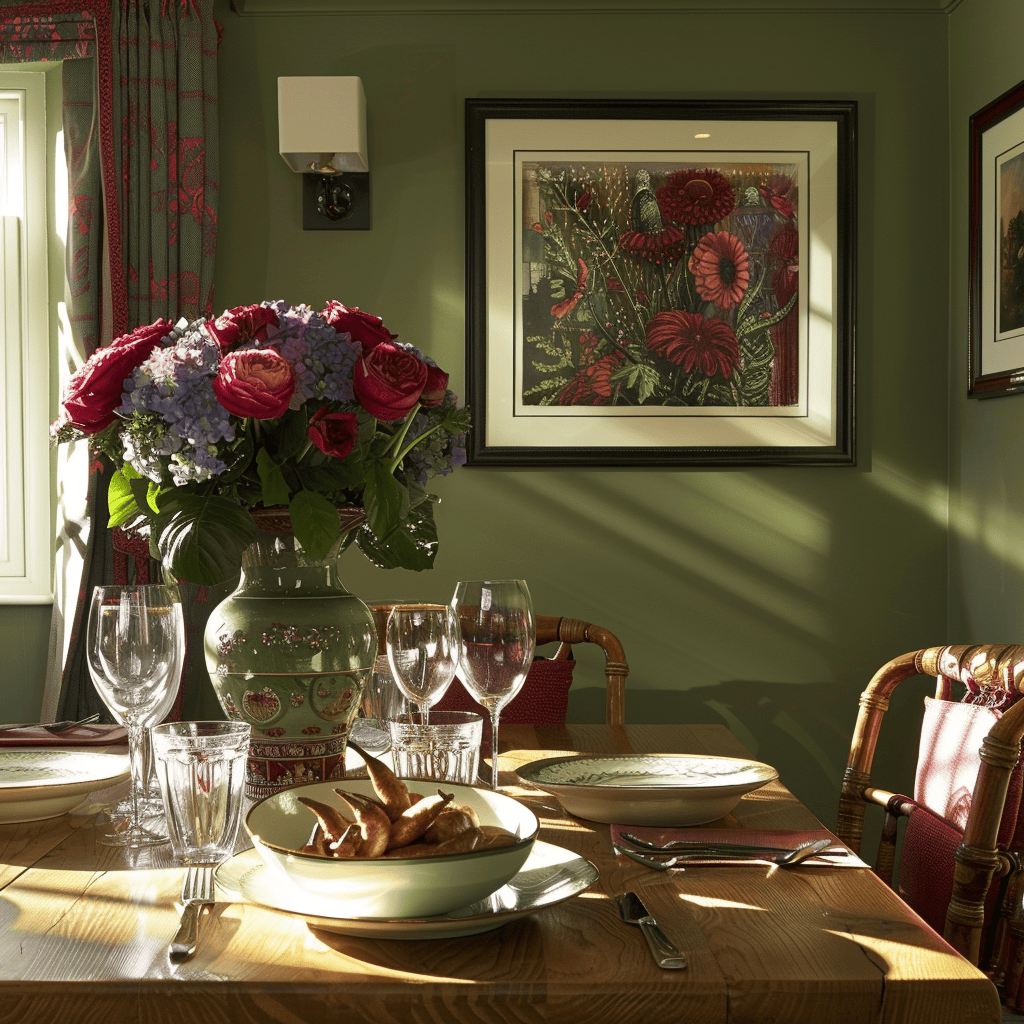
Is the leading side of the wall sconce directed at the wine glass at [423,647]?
yes

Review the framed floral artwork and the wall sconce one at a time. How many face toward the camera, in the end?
2

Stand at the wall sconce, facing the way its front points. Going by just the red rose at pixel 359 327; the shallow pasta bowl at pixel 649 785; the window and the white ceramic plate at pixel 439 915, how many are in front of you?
3

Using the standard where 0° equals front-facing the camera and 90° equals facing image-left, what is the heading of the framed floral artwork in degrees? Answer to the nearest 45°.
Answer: approximately 0°

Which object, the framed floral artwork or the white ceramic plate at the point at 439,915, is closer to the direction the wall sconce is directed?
the white ceramic plate

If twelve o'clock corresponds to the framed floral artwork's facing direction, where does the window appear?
The window is roughly at 3 o'clock from the framed floral artwork.
